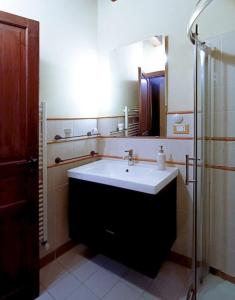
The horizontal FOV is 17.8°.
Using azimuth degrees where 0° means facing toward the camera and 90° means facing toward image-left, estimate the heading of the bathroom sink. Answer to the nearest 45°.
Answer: approximately 45°

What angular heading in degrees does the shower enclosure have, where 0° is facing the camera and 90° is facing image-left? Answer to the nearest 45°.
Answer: approximately 45°

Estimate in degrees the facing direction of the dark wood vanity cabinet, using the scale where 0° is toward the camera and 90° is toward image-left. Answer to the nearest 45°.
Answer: approximately 45°
